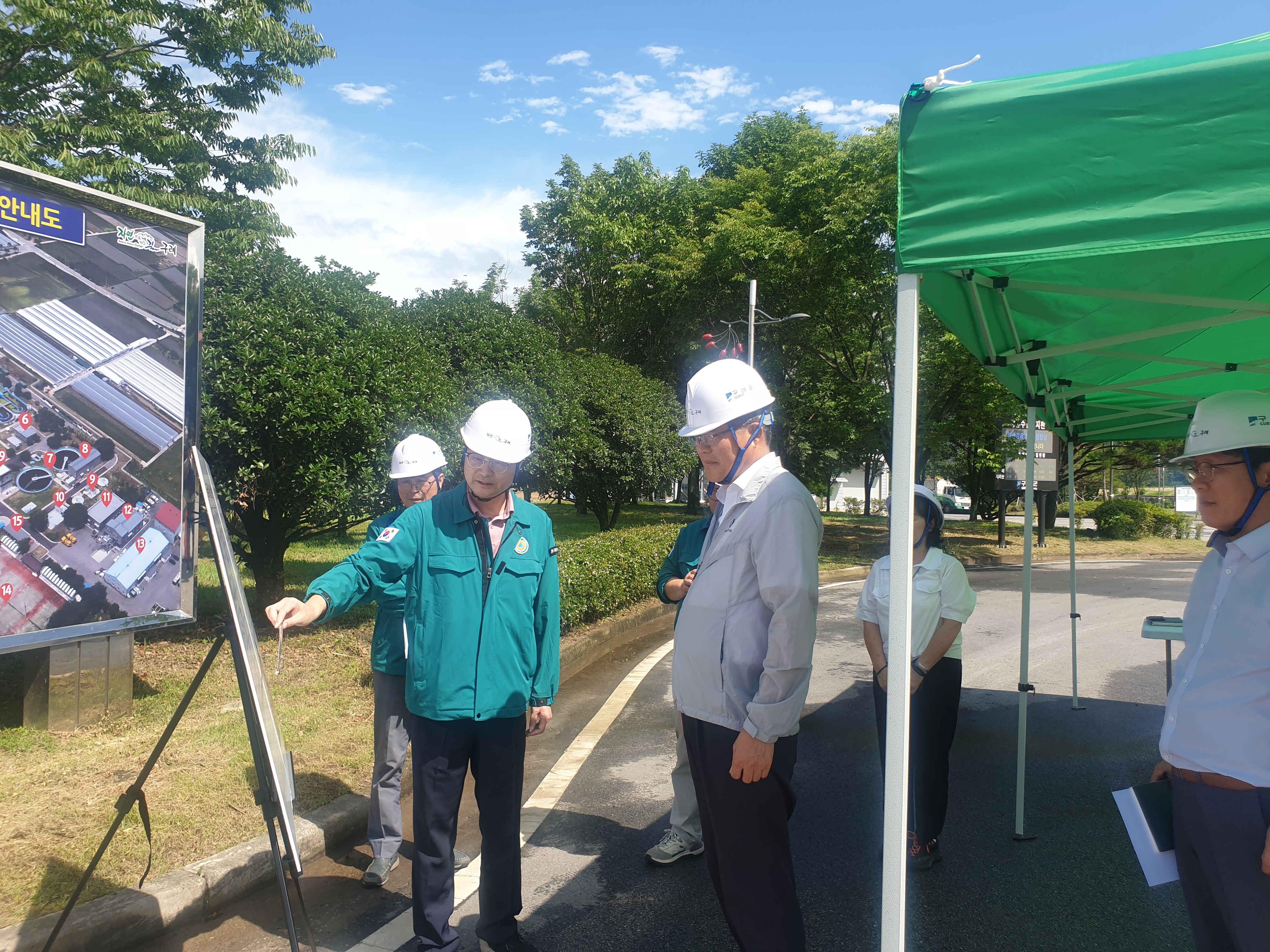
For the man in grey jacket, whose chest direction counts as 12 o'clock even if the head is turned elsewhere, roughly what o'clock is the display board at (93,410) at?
The display board is roughly at 12 o'clock from the man in grey jacket.

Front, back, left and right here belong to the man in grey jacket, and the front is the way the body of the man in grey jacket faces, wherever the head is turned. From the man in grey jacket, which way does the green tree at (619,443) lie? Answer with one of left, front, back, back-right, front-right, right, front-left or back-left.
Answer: right

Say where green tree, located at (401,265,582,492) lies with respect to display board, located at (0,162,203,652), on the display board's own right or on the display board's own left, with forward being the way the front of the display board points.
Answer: on the display board's own left

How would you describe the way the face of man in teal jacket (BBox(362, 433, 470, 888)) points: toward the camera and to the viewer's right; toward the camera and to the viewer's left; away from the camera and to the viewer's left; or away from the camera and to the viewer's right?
toward the camera and to the viewer's left

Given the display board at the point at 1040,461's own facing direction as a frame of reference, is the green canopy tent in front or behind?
in front

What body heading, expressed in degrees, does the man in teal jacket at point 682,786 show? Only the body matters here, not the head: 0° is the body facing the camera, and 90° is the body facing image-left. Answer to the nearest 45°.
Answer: approximately 45°

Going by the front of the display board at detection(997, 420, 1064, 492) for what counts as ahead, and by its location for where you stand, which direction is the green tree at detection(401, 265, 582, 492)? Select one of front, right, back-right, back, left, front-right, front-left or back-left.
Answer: front-right

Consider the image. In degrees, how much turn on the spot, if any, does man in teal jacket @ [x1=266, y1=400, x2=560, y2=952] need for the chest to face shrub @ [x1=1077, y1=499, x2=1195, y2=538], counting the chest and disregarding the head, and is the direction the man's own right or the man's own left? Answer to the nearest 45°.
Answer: approximately 135° to the man's own left

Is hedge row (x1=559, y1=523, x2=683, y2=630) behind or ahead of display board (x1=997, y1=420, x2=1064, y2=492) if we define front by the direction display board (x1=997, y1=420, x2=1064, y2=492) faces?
ahead

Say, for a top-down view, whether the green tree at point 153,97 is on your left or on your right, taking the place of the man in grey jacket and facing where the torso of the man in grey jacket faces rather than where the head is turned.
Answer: on your right

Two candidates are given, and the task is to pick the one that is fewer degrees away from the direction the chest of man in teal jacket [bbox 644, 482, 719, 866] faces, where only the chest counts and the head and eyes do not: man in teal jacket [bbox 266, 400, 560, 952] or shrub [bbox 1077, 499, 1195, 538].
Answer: the man in teal jacket

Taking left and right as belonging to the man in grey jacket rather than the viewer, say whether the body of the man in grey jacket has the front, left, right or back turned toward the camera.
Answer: left

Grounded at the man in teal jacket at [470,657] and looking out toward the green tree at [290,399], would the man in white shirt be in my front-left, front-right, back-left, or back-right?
back-right
